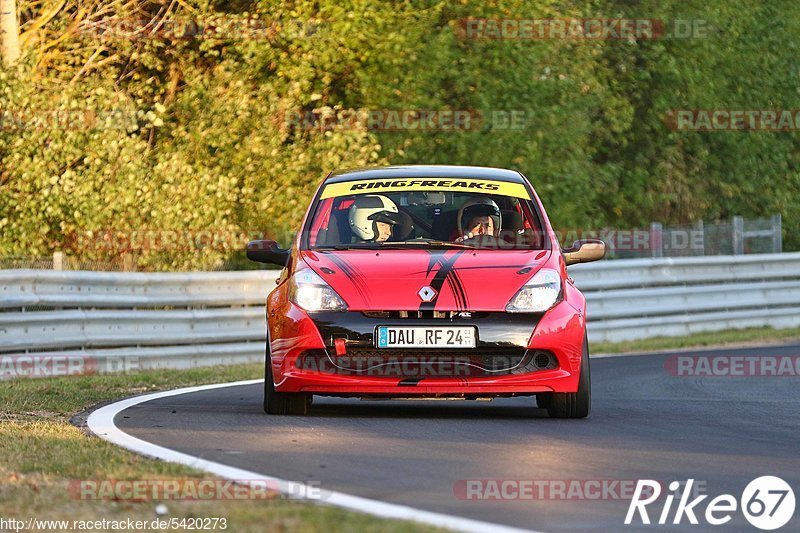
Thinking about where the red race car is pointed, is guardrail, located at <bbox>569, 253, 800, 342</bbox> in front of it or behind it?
behind

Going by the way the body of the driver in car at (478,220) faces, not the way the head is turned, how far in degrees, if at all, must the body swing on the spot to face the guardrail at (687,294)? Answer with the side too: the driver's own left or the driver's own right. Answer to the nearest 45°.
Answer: approximately 180°

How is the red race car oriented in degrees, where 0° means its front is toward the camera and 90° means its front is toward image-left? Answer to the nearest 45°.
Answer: approximately 0°

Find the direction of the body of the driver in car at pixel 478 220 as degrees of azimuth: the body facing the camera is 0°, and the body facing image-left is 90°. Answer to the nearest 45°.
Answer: approximately 0°

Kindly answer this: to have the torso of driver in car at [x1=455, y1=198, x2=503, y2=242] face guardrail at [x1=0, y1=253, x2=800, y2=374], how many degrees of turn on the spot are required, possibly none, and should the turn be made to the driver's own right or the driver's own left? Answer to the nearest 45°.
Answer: approximately 135° to the driver's own right
